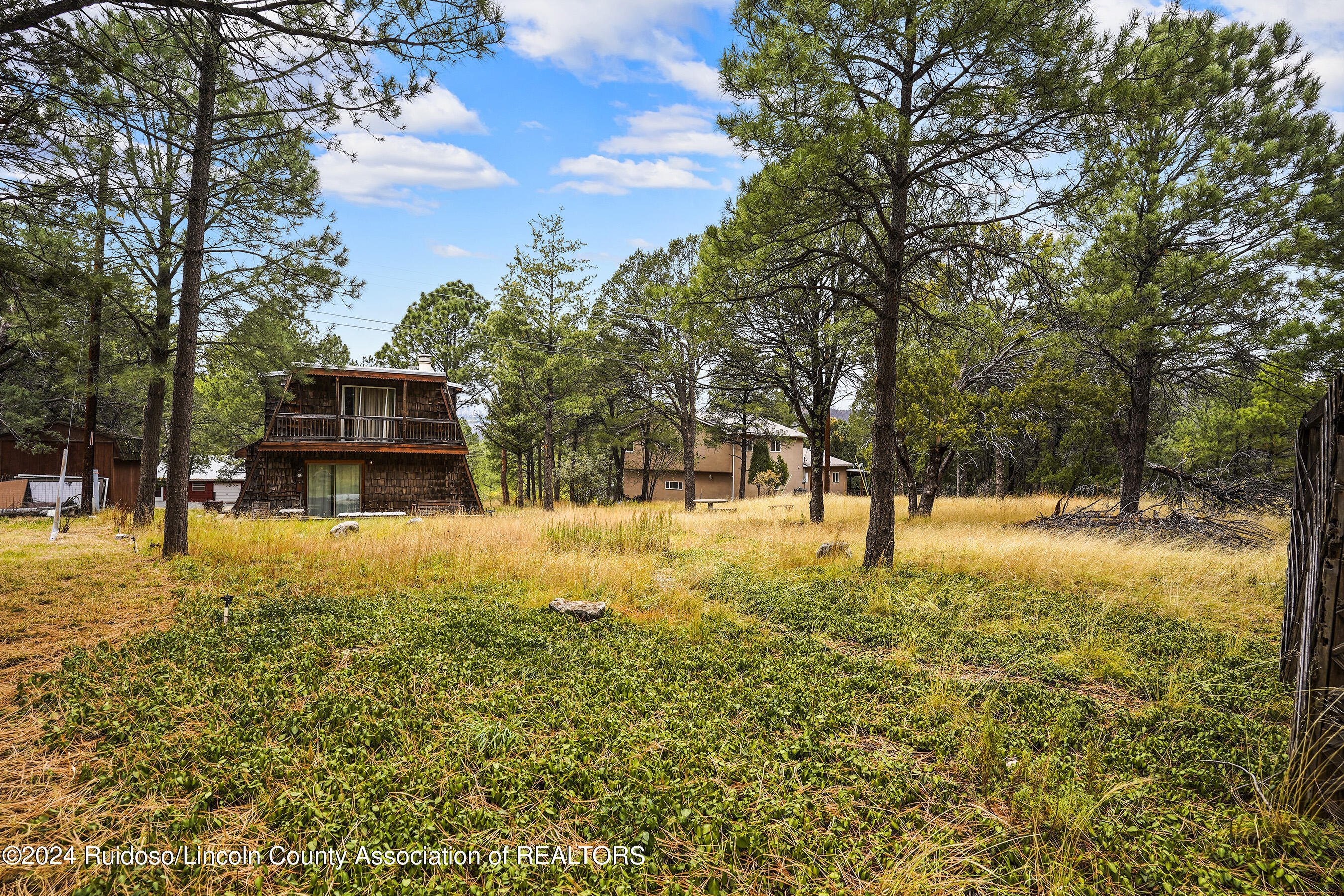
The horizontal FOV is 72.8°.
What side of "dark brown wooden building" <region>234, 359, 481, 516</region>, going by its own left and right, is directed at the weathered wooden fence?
front

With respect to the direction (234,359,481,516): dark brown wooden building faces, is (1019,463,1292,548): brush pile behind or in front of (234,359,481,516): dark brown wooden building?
in front

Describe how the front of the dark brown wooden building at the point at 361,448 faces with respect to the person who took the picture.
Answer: facing the viewer

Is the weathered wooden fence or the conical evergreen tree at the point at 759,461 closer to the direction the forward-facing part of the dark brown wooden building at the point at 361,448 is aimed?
the weathered wooden fence

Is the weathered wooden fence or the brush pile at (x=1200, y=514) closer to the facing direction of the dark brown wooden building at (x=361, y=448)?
the weathered wooden fence

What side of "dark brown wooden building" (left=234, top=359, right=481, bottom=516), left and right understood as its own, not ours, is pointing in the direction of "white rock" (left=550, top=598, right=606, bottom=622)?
front

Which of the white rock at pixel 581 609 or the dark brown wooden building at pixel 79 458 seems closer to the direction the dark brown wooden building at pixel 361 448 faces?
the white rock

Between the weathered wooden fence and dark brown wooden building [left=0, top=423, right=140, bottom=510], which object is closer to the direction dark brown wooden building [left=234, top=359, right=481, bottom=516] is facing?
the weathered wooden fence

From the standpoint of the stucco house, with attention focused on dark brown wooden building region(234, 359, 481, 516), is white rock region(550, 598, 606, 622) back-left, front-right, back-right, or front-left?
front-left

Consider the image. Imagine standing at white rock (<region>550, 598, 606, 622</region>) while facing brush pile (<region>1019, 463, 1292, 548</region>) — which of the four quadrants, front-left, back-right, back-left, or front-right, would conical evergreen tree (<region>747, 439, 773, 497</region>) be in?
front-left
